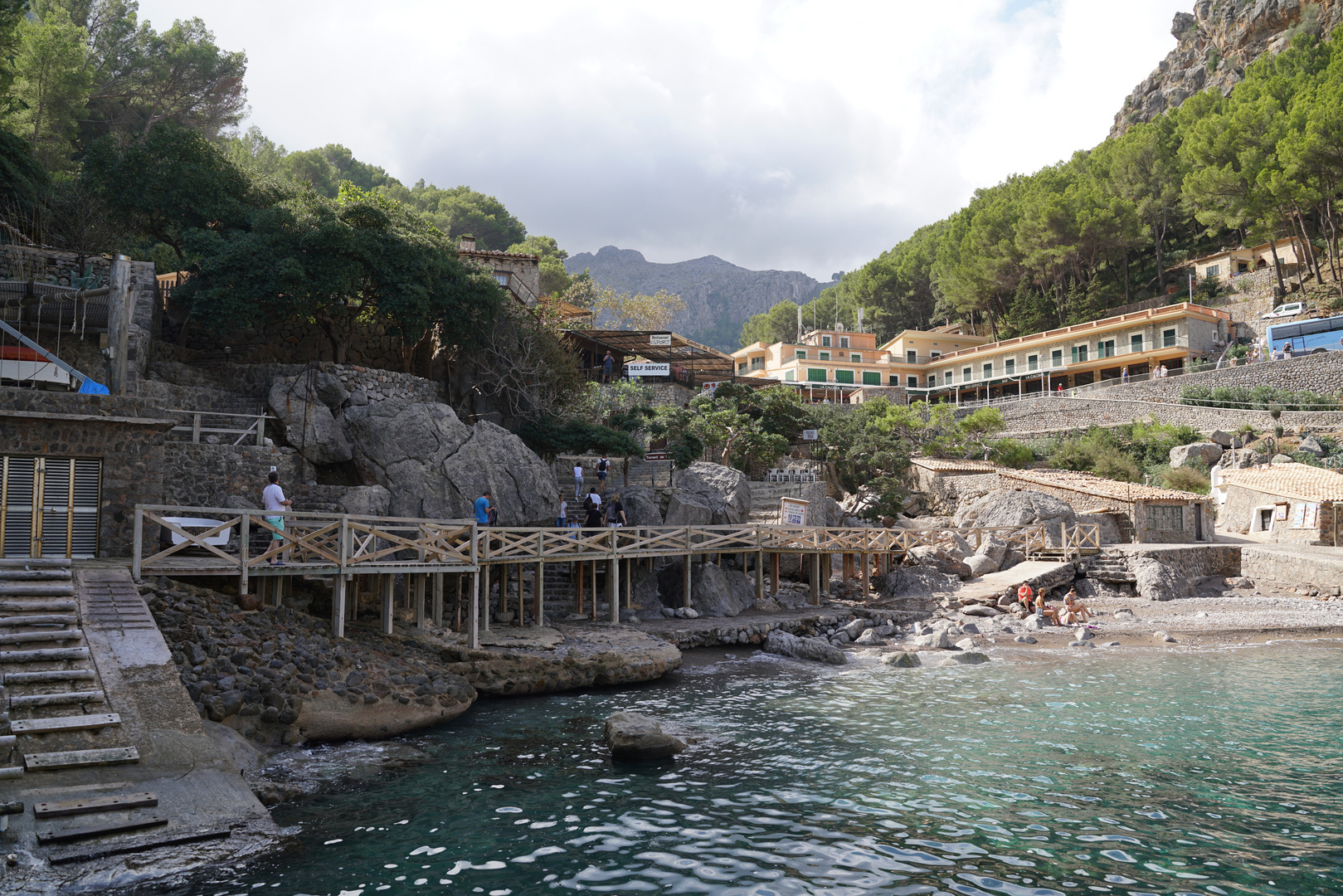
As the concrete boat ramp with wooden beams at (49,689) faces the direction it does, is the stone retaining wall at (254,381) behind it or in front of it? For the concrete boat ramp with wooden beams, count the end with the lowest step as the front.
behind

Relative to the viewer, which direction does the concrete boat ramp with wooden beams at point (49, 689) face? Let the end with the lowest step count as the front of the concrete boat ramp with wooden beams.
toward the camera

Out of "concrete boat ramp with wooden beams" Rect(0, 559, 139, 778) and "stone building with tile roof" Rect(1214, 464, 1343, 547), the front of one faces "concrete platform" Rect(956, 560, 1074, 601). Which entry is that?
the stone building with tile roof

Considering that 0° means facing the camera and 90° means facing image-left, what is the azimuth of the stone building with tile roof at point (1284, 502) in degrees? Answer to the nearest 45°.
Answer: approximately 45°

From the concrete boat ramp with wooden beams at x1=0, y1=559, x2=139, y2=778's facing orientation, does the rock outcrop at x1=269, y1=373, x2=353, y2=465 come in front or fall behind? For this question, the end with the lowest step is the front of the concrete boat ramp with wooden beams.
behind

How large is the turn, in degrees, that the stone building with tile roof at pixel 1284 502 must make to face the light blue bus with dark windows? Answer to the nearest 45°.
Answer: approximately 135° to its right

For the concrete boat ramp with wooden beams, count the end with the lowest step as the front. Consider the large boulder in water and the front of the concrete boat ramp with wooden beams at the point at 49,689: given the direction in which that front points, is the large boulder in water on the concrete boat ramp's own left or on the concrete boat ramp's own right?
on the concrete boat ramp's own left

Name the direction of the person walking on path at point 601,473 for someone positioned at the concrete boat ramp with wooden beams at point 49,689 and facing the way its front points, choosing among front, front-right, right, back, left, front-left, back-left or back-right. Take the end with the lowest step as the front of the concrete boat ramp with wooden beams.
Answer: back-left

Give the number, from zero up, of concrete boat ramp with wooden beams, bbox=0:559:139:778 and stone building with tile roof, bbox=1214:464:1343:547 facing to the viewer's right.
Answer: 0
